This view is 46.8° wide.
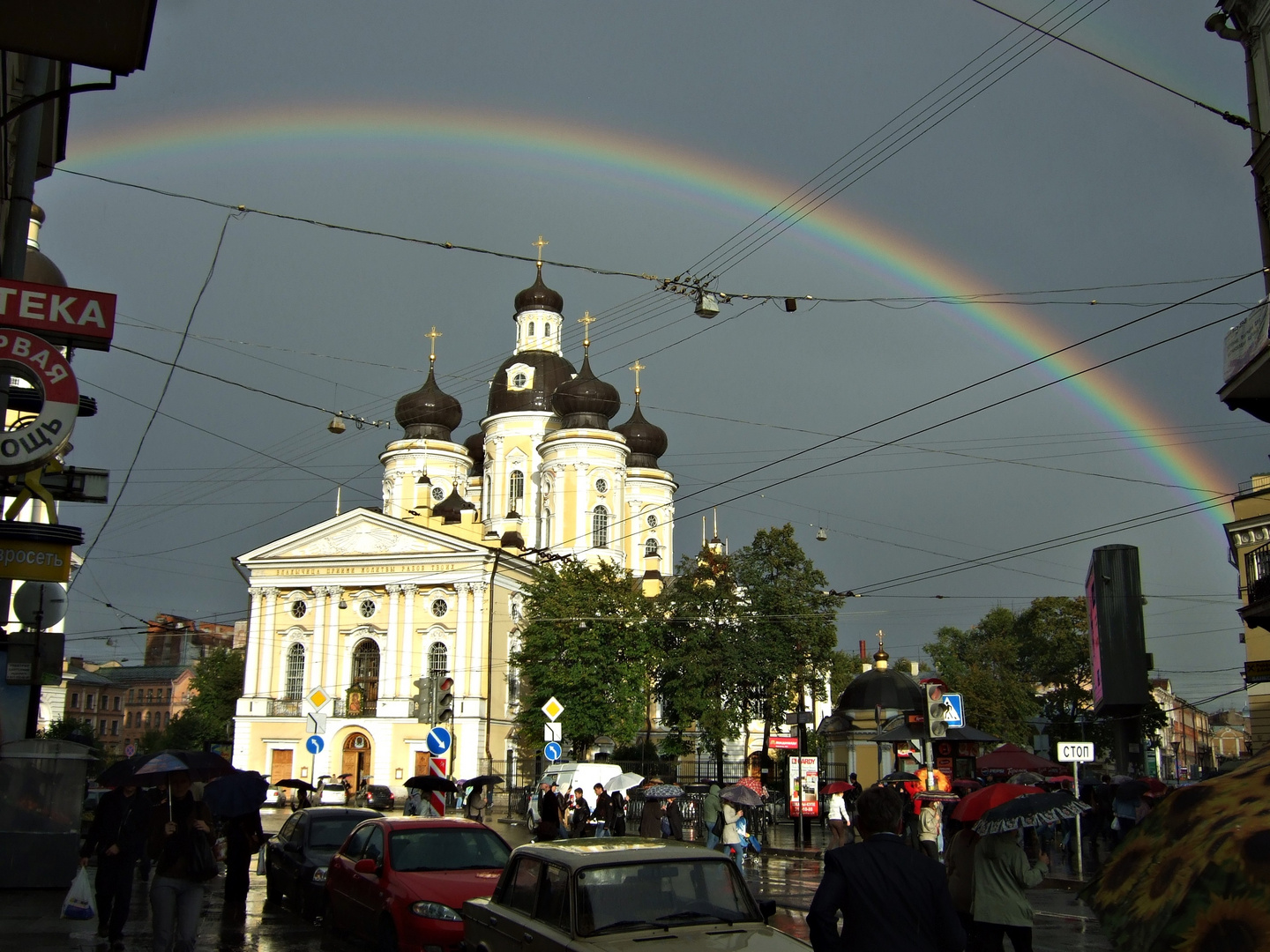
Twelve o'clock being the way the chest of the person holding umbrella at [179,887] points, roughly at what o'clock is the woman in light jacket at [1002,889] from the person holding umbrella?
The woman in light jacket is roughly at 10 o'clock from the person holding umbrella.

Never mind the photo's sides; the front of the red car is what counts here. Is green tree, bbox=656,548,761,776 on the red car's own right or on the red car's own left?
on the red car's own left

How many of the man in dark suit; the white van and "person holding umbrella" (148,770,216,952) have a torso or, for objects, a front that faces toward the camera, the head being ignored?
1

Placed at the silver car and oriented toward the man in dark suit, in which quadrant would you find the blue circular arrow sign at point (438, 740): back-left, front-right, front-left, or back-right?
back-left

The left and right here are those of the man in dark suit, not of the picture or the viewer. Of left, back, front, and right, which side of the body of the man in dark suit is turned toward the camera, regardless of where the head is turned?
back
